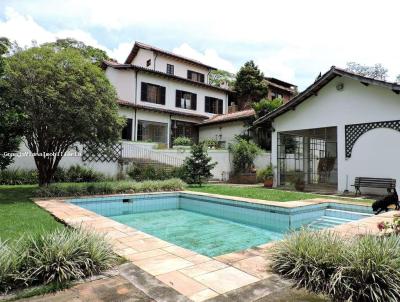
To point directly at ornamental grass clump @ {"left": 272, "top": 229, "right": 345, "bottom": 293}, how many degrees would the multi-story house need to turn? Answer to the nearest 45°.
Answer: approximately 45° to its right

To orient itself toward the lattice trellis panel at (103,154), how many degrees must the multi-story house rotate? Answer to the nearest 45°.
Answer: approximately 45° to its right

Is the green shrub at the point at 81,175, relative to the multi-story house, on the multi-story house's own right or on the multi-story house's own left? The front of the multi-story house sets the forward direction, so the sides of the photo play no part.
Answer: on the multi-story house's own right

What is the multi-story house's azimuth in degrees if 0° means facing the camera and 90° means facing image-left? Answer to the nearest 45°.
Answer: approximately 315°

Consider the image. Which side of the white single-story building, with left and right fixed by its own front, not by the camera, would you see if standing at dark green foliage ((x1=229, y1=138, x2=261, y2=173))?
right

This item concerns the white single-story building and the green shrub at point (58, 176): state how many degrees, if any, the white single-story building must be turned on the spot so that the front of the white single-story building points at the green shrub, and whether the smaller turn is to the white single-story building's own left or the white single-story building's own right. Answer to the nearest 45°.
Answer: approximately 45° to the white single-story building's own right

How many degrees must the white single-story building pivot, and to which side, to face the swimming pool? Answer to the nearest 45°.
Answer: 0° — it already faces it

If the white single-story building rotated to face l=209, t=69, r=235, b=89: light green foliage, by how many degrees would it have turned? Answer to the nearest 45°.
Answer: approximately 90° to its right

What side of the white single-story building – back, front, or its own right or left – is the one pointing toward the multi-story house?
right

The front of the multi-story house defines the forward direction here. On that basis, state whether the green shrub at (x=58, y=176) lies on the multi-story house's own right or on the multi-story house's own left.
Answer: on the multi-story house's own right

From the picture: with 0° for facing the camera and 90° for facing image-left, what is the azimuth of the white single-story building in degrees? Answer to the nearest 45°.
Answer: approximately 45°
